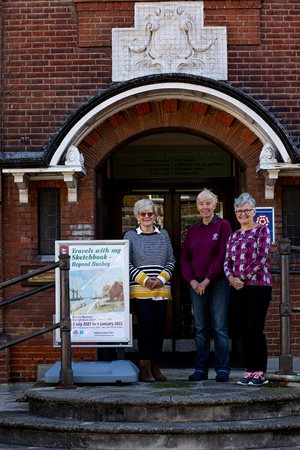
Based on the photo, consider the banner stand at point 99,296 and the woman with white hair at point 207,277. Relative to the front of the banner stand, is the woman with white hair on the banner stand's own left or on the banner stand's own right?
on the banner stand's own left

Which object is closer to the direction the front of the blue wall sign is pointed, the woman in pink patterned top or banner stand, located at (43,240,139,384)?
the woman in pink patterned top

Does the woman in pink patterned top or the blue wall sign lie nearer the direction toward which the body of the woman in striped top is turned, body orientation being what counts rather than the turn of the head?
the woman in pink patterned top

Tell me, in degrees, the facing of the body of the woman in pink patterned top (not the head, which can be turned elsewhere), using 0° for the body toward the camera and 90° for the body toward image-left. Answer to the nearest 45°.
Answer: approximately 45°

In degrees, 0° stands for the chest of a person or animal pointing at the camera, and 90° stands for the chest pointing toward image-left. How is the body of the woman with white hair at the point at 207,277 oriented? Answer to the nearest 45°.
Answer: approximately 0°

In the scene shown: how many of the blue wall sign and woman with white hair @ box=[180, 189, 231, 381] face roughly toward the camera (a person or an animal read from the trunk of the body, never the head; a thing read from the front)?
2

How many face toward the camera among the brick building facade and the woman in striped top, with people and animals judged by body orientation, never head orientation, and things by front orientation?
2
